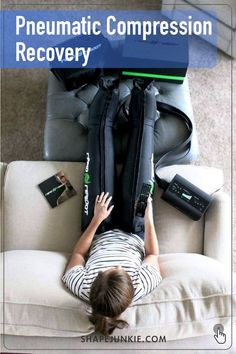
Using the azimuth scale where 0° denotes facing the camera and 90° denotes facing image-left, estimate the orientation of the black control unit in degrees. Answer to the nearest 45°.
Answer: approximately 0°
